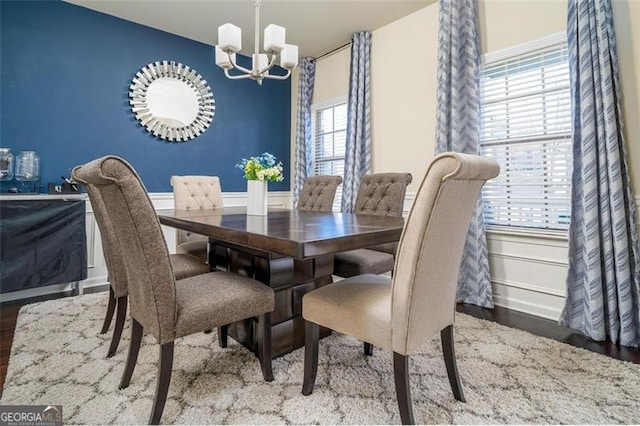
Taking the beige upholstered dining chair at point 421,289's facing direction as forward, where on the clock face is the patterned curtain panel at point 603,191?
The patterned curtain panel is roughly at 3 o'clock from the beige upholstered dining chair.

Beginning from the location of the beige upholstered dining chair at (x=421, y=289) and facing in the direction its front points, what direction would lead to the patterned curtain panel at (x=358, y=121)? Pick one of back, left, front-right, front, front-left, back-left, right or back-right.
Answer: front-right

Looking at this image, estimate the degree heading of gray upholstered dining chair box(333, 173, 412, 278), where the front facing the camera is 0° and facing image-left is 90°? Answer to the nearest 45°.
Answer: approximately 45°

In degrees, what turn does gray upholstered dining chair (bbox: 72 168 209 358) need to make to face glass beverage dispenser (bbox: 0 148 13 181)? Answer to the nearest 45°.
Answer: approximately 90° to its left

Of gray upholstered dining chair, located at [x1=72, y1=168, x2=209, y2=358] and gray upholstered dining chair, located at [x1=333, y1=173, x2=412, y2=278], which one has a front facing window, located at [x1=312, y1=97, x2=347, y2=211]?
gray upholstered dining chair, located at [x1=72, y1=168, x2=209, y2=358]

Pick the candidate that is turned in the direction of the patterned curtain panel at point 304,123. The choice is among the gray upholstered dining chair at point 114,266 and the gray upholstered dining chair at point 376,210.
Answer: the gray upholstered dining chair at point 114,266

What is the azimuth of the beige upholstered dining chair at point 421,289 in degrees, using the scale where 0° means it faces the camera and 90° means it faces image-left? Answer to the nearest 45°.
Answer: approximately 135°

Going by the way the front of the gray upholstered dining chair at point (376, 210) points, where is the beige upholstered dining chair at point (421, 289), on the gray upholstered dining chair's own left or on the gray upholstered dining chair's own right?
on the gray upholstered dining chair's own left

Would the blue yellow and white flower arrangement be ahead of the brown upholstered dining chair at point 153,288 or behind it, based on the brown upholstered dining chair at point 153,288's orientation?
ahead

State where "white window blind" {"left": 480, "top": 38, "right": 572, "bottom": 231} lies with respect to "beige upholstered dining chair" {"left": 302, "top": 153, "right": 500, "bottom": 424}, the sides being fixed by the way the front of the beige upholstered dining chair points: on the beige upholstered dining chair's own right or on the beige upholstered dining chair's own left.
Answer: on the beige upholstered dining chair's own right

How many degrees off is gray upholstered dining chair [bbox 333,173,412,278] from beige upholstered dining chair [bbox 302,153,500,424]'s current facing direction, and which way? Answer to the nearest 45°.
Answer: approximately 45° to its right

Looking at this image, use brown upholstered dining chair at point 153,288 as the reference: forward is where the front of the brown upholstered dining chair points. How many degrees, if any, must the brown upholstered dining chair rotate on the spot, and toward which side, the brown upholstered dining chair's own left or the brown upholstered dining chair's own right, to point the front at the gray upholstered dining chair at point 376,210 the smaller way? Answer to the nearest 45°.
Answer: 0° — it already faces it
